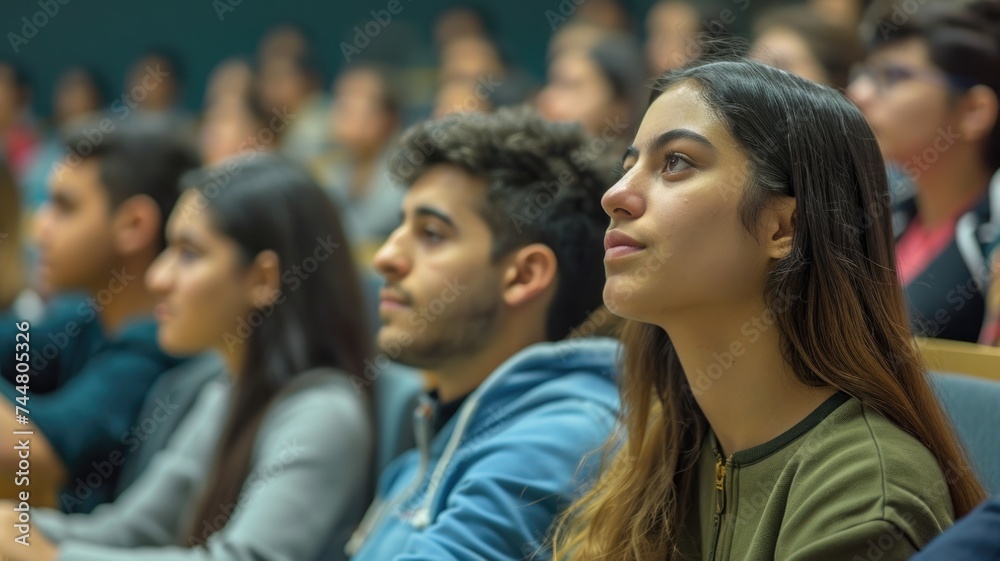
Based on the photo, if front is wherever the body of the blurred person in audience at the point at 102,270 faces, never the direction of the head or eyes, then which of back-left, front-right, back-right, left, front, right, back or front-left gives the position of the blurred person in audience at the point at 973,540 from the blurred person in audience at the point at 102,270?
left

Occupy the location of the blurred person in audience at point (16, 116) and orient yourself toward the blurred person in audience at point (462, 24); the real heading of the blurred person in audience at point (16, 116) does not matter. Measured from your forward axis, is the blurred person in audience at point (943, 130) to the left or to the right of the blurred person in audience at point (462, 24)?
right

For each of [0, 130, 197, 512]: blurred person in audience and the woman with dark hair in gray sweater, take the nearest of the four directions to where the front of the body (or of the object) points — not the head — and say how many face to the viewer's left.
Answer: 2

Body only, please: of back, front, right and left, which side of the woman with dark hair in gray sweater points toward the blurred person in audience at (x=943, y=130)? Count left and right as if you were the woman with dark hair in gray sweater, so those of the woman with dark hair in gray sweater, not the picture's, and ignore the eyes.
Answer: back

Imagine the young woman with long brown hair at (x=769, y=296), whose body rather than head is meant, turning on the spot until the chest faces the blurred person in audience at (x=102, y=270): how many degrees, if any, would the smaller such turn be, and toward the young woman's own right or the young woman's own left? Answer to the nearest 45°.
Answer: approximately 90° to the young woman's own right

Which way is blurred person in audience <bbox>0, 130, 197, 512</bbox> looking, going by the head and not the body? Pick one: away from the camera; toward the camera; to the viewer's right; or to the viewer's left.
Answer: to the viewer's left

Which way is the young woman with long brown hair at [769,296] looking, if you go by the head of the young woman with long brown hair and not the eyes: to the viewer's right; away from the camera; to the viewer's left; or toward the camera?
to the viewer's left

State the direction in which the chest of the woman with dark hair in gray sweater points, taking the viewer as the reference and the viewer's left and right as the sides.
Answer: facing to the left of the viewer

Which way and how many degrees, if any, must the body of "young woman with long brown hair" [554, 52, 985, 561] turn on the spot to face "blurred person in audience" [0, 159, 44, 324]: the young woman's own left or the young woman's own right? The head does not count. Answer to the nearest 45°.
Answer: approximately 90° to the young woman's own right

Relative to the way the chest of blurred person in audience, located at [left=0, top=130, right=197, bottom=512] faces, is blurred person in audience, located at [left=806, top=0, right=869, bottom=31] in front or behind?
behind

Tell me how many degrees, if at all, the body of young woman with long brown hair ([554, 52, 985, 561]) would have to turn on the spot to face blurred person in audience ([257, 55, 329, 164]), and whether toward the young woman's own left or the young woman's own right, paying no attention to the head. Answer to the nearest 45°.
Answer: approximately 90° to the young woman's own right

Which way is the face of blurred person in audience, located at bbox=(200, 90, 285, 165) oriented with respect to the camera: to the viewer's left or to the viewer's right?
to the viewer's left

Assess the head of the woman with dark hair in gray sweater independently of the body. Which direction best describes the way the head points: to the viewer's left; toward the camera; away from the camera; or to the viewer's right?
to the viewer's left
